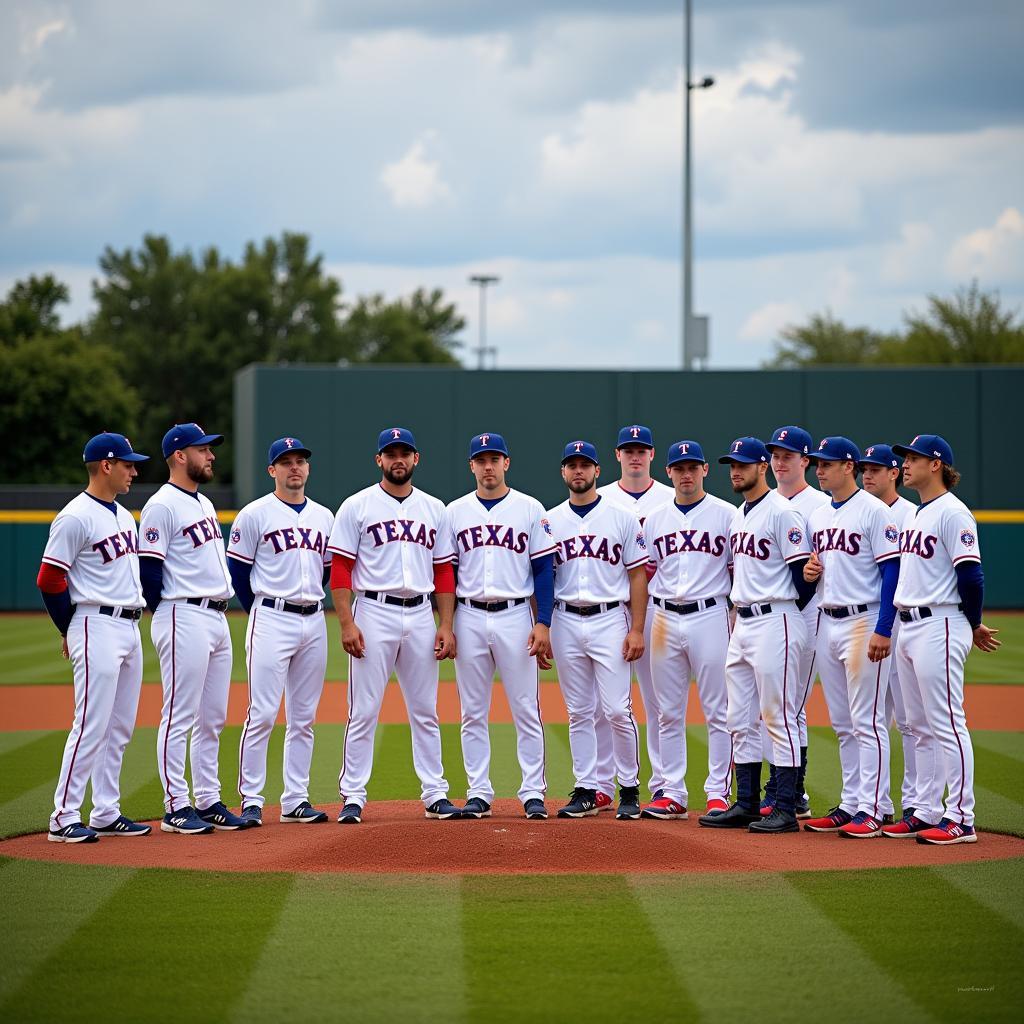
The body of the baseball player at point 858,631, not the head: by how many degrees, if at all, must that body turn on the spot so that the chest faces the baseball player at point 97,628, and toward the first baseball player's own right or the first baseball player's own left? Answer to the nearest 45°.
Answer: approximately 45° to the first baseball player's own right

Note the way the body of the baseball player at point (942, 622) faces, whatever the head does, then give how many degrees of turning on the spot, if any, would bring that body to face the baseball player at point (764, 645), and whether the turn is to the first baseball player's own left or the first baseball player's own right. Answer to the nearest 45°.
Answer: approximately 45° to the first baseball player's own right

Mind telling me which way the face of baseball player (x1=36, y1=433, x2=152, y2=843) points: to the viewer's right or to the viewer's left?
to the viewer's right

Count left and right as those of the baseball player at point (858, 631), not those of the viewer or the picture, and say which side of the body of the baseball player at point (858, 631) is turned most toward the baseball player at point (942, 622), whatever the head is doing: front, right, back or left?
left

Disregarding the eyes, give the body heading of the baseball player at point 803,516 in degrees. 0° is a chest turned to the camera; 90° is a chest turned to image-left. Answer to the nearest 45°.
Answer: approximately 45°

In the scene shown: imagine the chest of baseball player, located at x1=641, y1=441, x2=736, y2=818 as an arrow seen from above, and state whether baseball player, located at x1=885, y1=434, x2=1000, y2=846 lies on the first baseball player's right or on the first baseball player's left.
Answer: on the first baseball player's left

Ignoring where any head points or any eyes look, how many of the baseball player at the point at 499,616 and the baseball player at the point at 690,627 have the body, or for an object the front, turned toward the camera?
2

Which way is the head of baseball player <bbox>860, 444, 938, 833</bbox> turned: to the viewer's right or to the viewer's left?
to the viewer's left

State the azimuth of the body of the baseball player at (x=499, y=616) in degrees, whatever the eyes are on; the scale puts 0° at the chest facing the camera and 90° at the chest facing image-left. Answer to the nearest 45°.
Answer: approximately 0°
